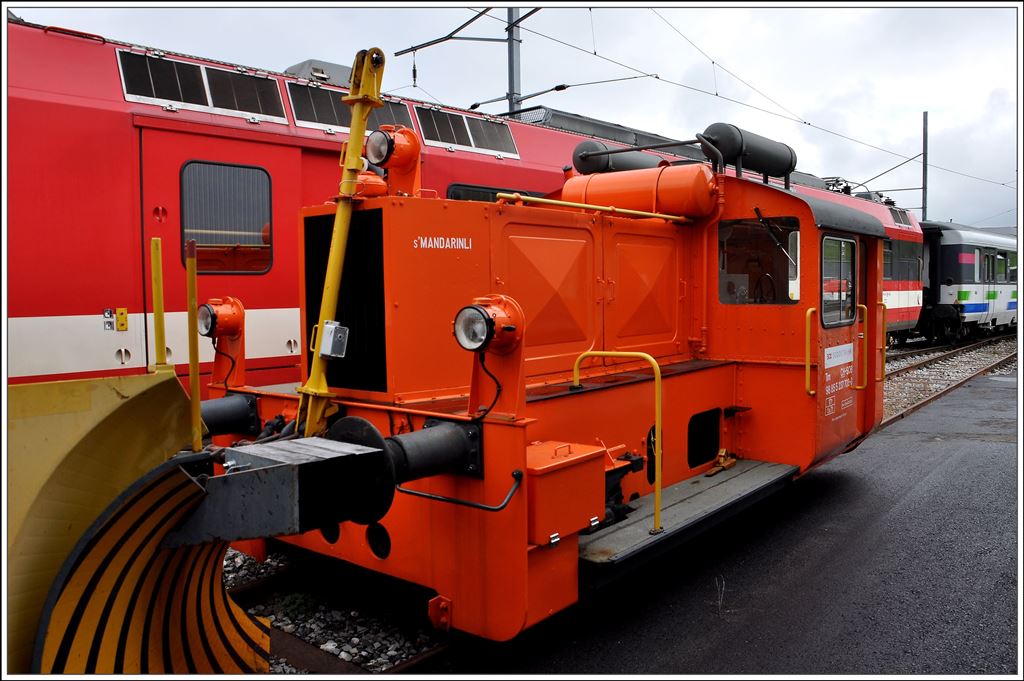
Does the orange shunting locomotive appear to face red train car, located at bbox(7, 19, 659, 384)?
no

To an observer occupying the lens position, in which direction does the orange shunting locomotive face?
facing the viewer and to the left of the viewer

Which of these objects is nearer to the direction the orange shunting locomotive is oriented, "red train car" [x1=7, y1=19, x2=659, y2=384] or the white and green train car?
the red train car

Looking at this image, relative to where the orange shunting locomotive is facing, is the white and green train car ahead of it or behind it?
behind
